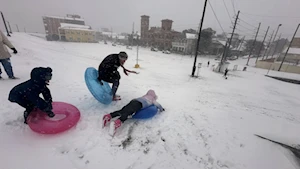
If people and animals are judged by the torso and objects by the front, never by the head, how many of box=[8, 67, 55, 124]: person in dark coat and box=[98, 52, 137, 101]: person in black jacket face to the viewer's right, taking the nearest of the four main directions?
2

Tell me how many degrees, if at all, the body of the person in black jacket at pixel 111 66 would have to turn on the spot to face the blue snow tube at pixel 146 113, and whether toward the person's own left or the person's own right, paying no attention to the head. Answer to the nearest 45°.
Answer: approximately 45° to the person's own right

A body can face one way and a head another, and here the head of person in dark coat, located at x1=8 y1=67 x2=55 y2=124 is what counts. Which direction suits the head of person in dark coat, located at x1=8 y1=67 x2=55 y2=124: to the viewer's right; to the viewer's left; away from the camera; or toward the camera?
to the viewer's right

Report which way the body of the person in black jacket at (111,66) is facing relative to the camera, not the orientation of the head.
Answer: to the viewer's right

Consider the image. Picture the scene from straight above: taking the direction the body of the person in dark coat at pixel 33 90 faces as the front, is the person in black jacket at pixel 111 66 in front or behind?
in front

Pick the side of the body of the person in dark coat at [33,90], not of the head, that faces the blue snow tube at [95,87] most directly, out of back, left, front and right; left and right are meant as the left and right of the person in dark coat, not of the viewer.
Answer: front

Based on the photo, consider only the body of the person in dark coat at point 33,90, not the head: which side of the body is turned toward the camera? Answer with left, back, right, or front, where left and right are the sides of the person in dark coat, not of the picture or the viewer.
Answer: right

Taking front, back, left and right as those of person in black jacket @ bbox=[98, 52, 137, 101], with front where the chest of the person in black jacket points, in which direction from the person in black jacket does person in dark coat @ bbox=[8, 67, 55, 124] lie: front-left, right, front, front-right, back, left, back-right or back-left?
back-right

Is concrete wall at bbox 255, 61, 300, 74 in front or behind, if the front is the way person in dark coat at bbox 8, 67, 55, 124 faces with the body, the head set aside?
in front
